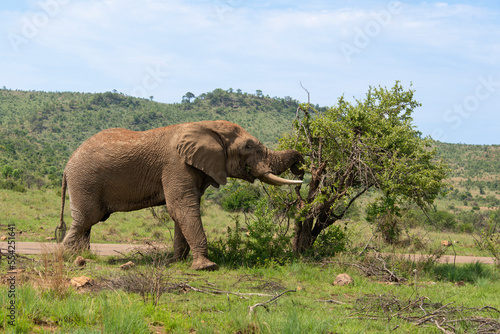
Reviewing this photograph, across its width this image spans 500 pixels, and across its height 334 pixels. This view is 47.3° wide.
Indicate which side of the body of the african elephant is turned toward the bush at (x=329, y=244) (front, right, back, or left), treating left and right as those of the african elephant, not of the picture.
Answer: front

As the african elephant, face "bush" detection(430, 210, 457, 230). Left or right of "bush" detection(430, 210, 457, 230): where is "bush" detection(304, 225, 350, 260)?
right

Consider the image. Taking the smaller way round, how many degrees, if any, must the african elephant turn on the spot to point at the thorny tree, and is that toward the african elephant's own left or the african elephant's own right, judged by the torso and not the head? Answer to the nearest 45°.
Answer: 0° — it already faces it

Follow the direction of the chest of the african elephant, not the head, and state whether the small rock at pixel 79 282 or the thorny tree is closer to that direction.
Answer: the thorny tree

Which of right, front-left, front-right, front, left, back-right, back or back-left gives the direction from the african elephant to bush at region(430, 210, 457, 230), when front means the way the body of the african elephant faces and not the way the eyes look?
front-left

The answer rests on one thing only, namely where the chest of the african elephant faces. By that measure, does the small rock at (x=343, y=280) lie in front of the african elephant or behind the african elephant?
in front

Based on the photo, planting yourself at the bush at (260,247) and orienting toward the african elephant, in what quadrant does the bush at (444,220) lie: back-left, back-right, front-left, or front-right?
back-right

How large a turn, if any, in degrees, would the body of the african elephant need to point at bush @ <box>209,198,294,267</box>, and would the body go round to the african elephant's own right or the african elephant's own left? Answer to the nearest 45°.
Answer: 0° — it already faces it

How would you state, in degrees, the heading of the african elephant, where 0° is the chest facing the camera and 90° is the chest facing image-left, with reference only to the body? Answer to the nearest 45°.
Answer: approximately 270°

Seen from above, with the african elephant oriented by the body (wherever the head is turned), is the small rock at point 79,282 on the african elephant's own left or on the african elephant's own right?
on the african elephant's own right
